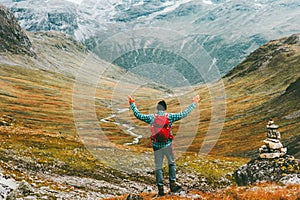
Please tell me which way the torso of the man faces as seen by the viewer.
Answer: away from the camera

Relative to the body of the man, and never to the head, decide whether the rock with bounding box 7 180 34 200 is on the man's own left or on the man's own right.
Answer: on the man's own left

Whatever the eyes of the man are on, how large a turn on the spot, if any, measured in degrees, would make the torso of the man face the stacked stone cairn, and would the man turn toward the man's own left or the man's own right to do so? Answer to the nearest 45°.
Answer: approximately 45° to the man's own right

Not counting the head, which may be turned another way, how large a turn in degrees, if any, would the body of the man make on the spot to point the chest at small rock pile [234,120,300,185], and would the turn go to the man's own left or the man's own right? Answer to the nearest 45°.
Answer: approximately 45° to the man's own right

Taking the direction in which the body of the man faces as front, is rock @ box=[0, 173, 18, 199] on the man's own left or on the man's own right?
on the man's own left

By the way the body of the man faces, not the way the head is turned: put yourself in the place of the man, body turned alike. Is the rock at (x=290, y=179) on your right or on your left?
on your right
